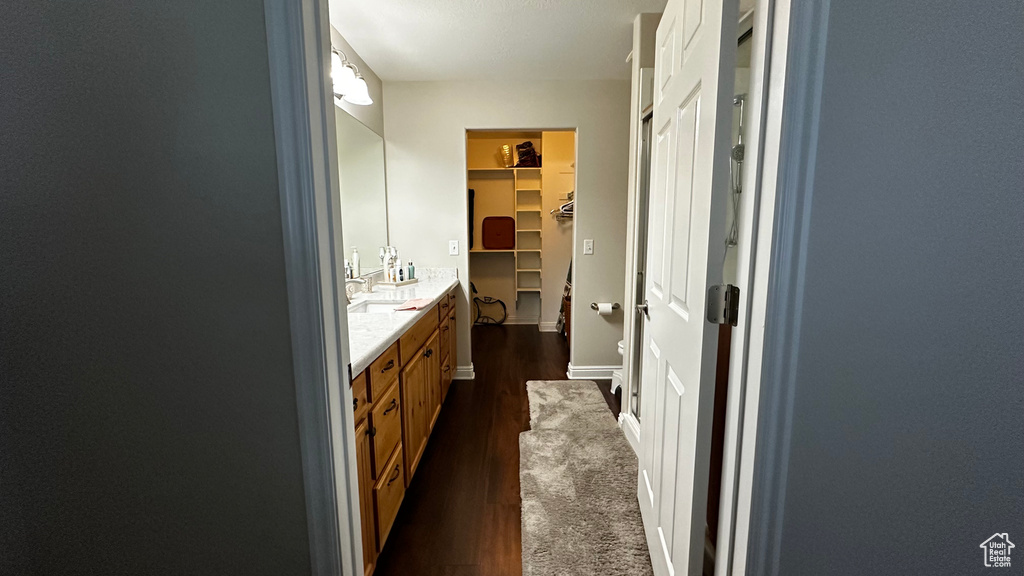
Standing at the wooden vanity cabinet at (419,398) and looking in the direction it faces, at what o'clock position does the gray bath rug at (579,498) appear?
The gray bath rug is roughly at 1 o'clock from the wooden vanity cabinet.

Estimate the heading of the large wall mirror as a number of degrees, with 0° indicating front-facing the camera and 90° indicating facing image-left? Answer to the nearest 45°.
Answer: approximately 270°

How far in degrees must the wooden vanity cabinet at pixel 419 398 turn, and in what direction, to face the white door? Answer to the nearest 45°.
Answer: approximately 45° to its right

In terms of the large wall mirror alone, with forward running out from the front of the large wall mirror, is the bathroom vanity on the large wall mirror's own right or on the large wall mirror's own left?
on the large wall mirror's own right

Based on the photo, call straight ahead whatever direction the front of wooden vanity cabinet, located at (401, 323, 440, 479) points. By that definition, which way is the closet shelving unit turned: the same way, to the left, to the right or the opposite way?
to the right

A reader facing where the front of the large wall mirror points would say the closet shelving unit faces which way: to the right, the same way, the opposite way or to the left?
to the right

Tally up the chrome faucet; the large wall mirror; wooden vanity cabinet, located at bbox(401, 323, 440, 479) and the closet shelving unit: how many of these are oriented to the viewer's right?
3

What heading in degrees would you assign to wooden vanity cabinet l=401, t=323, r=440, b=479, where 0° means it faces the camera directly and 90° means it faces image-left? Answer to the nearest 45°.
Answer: approximately 270°

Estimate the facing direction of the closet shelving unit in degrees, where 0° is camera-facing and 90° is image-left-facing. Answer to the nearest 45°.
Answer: approximately 0°
